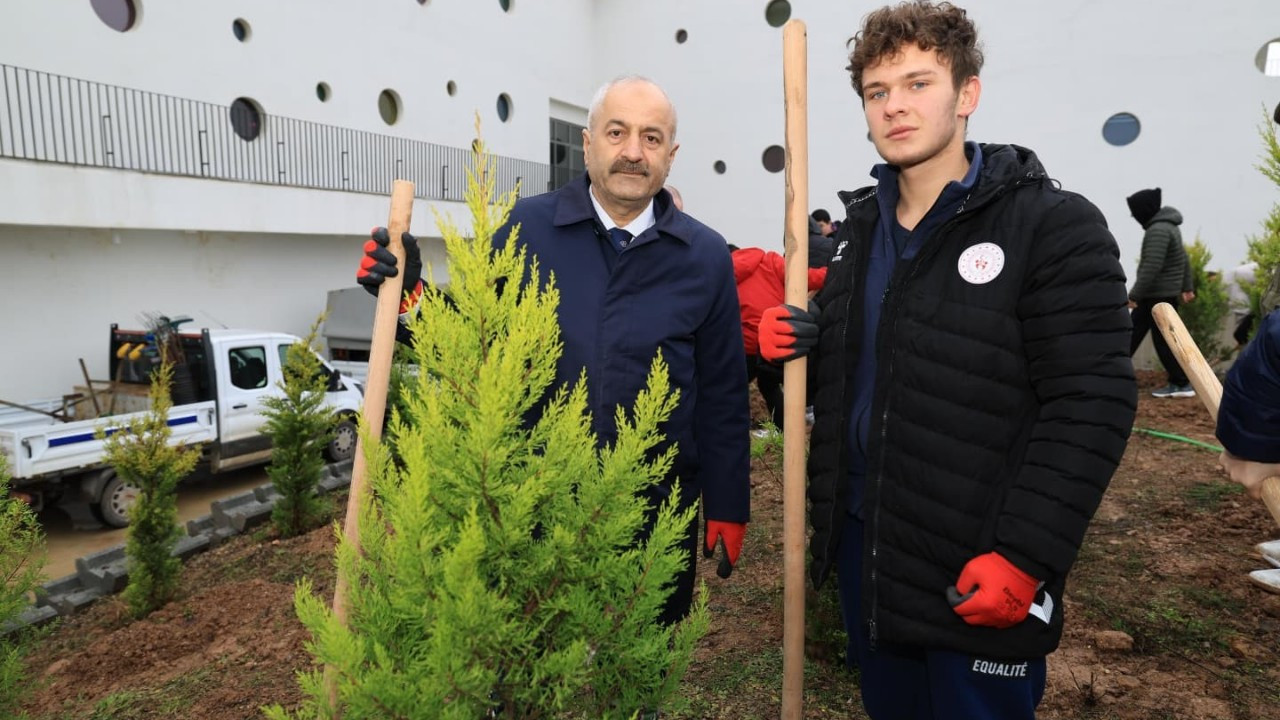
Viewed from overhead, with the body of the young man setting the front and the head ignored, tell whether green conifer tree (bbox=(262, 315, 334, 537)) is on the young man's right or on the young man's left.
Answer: on the young man's right

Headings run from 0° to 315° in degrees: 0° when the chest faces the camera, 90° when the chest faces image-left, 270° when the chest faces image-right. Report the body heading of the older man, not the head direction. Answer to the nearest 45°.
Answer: approximately 0°

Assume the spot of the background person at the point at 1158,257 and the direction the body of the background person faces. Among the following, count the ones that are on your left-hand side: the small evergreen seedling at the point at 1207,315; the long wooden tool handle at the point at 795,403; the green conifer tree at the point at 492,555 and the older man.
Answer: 3

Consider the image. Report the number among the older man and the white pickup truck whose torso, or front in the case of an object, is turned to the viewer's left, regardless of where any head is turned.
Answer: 0

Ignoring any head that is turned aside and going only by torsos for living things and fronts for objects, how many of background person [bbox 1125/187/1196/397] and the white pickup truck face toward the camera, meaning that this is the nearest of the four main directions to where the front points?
0

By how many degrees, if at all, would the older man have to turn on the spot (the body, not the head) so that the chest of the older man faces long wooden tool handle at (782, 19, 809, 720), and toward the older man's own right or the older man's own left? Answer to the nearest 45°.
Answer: approximately 90° to the older man's own left

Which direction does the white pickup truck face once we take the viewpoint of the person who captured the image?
facing away from the viewer and to the right of the viewer

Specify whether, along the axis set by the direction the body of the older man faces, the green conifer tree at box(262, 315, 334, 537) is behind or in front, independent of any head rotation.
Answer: behind

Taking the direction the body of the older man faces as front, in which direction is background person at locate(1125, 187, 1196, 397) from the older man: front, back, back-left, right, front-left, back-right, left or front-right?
back-left

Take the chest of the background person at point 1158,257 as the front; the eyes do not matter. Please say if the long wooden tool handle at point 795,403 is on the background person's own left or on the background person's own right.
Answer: on the background person's own left

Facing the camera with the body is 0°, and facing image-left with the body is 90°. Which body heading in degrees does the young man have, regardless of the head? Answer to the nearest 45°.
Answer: approximately 45°
